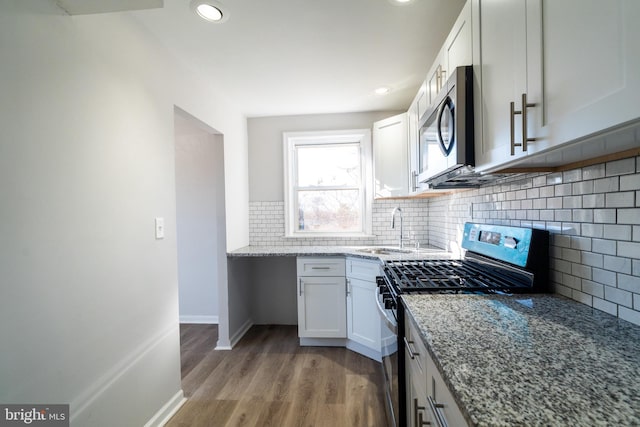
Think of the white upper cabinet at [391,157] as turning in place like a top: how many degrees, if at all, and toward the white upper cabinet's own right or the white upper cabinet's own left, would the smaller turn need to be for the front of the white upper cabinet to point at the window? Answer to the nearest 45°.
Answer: approximately 90° to the white upper cabinet's own right

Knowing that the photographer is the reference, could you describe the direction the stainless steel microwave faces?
facing the viewer and to the left of the viewer

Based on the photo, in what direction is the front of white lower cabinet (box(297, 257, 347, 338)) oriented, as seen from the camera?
facing the viewer

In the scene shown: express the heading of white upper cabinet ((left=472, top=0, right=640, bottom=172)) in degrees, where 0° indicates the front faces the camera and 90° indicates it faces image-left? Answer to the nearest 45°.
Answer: approximately 45°

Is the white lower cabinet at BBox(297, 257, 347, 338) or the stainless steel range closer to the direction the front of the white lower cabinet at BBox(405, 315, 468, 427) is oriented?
the white lower cabinet

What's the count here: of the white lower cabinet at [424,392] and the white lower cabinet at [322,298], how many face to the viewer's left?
1

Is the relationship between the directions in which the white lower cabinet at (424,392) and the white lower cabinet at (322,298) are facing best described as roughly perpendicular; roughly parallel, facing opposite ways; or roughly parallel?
roughly perpendicular

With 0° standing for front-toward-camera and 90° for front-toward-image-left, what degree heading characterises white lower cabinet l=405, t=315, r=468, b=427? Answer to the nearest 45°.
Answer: approximately 90°

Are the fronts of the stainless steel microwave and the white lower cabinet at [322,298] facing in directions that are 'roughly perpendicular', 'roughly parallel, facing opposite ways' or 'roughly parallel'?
roughly perpendicular

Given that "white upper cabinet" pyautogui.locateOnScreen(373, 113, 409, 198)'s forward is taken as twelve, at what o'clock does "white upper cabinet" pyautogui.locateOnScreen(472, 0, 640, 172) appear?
"white upper cabinet" pyautogui.locateOnScreen(472, 0, 640, 172) is roughly at 10 o'clock from "white upper cabinet" pyautogui.locateOnScreen(373, 113, 409, 198).

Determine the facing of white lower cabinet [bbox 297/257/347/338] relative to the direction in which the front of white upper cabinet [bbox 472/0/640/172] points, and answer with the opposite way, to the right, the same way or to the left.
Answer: to the left
